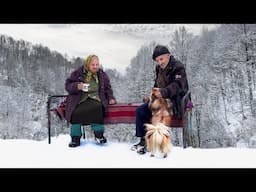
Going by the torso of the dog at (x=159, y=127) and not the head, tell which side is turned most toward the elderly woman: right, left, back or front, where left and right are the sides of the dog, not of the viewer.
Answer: left

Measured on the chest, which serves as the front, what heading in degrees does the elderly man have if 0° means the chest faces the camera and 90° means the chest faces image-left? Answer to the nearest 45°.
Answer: approximately 45°

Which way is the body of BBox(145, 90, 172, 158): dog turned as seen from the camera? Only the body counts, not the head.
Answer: away from the camera
